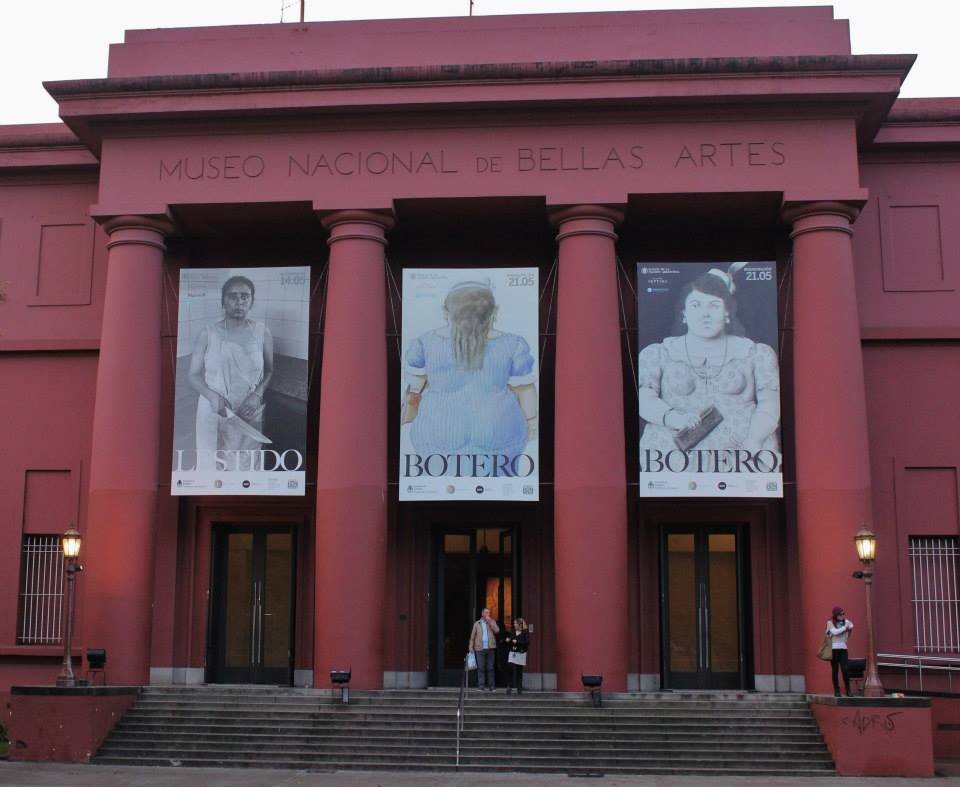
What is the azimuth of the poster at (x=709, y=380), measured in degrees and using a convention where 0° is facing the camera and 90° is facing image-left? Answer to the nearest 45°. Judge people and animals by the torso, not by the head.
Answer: approximately 0°

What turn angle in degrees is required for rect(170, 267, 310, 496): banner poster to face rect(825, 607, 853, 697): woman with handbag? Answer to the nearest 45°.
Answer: approximately 45° to its left

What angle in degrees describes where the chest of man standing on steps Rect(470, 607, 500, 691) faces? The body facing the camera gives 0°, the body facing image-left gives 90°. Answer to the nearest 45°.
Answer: approximately 0°

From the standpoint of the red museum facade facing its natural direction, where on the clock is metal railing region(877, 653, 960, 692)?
The metal railing is roughly at 9 o'clock from the red museum facade.
